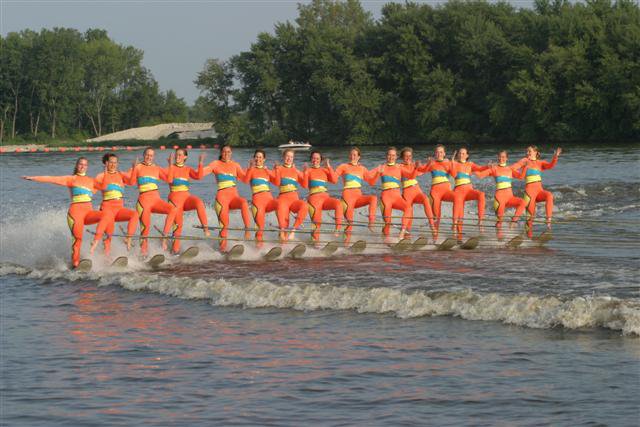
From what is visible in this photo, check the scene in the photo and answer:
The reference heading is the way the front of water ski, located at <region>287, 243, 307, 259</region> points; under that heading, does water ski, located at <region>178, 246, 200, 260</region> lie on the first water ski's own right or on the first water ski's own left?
on the first water ski's own right

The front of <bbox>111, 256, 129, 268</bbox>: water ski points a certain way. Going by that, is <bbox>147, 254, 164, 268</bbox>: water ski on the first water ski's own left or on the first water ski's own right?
on the first water ski's own left

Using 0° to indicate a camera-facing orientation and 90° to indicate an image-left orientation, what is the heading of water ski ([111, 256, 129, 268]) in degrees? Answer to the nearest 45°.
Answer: approximately 315°

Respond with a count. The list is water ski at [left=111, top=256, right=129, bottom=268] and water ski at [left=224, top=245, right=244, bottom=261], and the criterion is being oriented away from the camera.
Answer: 0

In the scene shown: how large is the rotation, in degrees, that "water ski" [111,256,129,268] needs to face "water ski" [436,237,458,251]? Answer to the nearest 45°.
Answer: approximately 45° to its left

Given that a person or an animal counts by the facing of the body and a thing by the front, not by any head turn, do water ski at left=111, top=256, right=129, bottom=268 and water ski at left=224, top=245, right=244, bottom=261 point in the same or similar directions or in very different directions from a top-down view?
same or similar directions

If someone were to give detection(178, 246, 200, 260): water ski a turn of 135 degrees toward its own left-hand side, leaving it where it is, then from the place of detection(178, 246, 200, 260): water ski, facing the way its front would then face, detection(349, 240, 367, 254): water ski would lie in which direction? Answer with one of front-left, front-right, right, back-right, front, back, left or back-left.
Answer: right

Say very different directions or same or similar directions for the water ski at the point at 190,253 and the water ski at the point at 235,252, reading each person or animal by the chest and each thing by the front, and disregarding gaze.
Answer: same or similar directions

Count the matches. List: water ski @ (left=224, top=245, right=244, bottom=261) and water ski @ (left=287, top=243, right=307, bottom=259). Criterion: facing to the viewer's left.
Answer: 0

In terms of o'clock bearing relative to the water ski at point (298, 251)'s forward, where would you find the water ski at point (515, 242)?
the water ski at point (515, 242) is roughly at 10 o'clock from the water ski at point (298, 251).

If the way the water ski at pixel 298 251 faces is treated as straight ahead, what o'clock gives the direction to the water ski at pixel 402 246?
the water ski at pixel 402 246 is roughly at 10 o'clock from the water ski at pixel 298 251.
